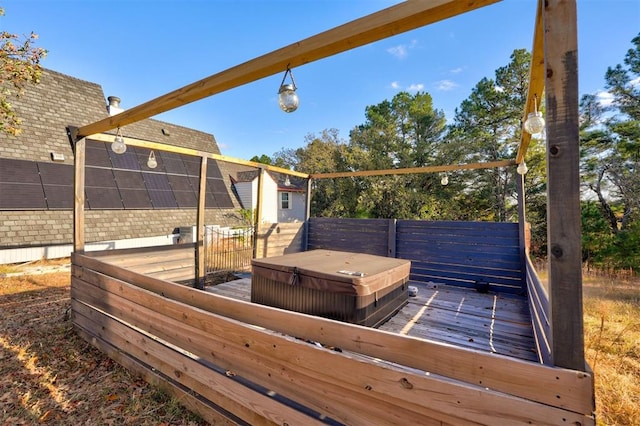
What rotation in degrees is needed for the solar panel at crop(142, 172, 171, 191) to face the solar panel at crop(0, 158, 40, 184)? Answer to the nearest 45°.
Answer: approximately 135° to its right

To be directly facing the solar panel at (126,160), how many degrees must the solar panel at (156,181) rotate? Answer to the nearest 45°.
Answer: approximately 135° to its right

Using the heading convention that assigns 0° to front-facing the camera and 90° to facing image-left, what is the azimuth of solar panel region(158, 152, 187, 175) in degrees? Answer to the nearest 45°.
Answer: approximately 315°

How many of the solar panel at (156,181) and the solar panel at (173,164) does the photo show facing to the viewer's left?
0

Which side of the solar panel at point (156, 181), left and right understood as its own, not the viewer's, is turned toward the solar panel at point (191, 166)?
left

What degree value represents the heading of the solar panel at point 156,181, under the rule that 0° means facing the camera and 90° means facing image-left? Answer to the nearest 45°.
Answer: approximately 315°

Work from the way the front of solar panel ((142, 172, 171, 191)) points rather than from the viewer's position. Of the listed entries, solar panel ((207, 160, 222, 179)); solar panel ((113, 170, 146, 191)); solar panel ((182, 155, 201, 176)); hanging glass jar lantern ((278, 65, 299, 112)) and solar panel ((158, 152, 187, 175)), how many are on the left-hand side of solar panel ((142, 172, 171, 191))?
3

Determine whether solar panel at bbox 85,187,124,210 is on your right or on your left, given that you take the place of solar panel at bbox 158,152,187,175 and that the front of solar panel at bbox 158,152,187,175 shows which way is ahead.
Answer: on your right

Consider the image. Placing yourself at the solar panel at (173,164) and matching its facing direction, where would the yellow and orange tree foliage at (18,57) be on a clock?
The yellow and orange tree foliage is roughly at 2 o'clock from the solar panel.

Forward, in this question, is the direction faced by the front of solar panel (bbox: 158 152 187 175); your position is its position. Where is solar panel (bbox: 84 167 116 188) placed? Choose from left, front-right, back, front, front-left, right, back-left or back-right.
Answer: right

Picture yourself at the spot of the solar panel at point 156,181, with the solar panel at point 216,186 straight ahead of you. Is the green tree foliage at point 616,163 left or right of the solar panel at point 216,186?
right
